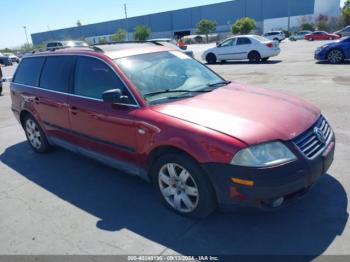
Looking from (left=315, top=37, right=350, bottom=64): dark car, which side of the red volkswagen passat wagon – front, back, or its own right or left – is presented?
left

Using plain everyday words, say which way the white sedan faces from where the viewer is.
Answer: facing away from the viewer and to the left of the viewer

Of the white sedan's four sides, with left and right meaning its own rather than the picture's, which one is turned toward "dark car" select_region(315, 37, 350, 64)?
back

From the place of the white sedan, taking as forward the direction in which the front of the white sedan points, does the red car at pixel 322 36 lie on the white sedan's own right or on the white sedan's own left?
on the white sedan's own right

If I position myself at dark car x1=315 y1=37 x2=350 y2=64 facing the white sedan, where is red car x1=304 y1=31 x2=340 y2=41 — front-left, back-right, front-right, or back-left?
front-right

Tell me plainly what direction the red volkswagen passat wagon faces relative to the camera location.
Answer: facing the viewer and to the right of the viewer
